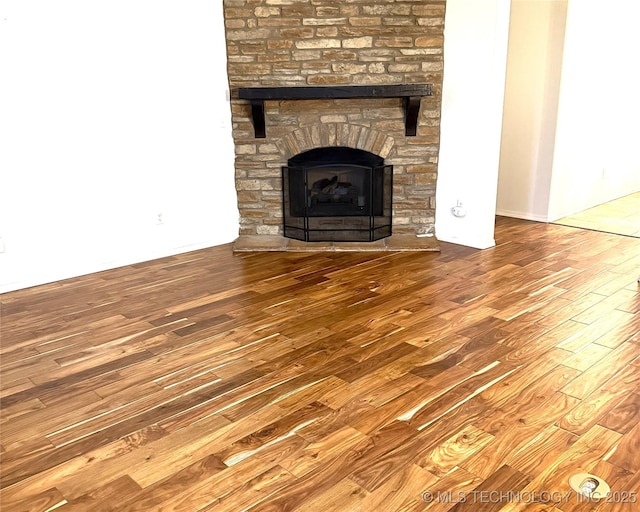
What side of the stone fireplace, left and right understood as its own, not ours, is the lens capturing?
front
